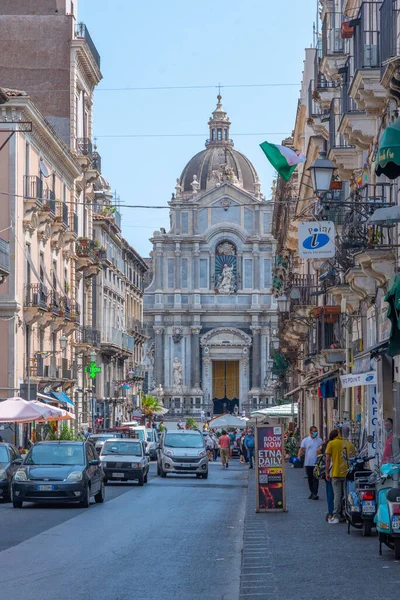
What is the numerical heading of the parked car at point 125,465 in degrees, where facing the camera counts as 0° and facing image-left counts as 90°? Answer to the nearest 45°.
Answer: approximately 0°

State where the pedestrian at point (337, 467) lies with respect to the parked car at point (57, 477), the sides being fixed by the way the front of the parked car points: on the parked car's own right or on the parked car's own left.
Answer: on the parked car's own left

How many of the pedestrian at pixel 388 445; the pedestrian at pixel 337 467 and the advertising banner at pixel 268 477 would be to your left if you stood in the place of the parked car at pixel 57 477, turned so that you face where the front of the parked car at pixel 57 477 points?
3

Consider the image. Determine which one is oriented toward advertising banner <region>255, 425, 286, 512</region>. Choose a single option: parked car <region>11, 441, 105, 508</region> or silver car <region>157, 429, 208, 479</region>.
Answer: the silver car

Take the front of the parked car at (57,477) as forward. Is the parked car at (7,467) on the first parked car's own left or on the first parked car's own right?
on the first parked car's own right

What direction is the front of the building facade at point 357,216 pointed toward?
to the viewer's left
